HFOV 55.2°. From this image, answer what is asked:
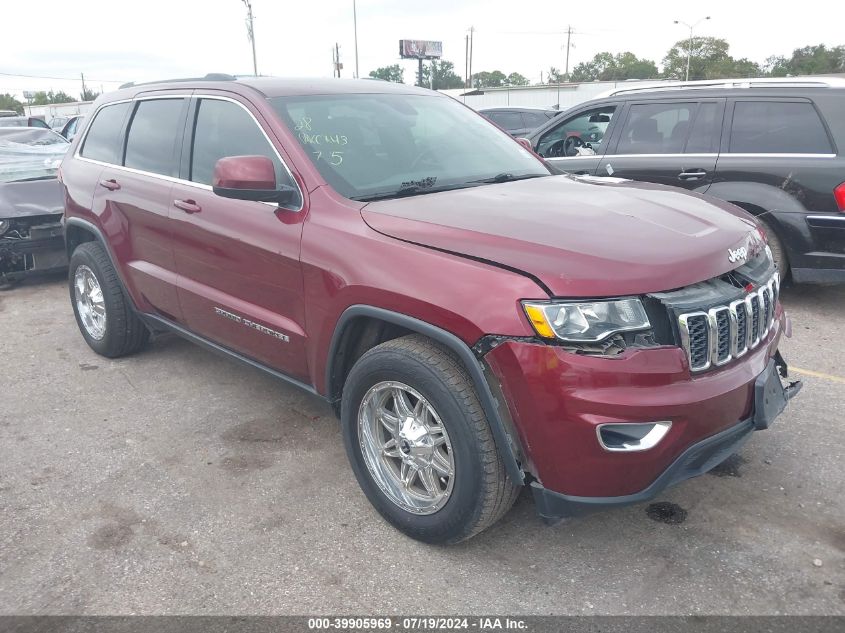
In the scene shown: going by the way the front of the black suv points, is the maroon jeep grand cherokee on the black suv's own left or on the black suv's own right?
on the black suv's own left

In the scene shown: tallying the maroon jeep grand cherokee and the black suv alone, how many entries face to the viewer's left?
1

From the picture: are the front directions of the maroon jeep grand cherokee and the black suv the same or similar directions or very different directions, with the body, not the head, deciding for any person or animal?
very different directions

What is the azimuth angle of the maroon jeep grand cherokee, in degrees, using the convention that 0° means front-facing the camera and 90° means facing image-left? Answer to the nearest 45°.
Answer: approximately 315°

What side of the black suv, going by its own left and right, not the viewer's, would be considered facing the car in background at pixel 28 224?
front

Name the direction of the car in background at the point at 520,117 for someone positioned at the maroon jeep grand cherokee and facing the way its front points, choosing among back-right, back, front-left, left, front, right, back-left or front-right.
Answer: back-left

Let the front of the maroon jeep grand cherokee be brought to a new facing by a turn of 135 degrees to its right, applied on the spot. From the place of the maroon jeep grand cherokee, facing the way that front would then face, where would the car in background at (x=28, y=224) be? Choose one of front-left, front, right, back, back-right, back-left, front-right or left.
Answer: front-right

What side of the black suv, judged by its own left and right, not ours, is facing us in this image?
left

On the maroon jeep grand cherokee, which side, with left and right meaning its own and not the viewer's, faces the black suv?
left

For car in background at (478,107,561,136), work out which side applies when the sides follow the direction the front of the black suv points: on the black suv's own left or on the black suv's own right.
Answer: on the black suv's own right
